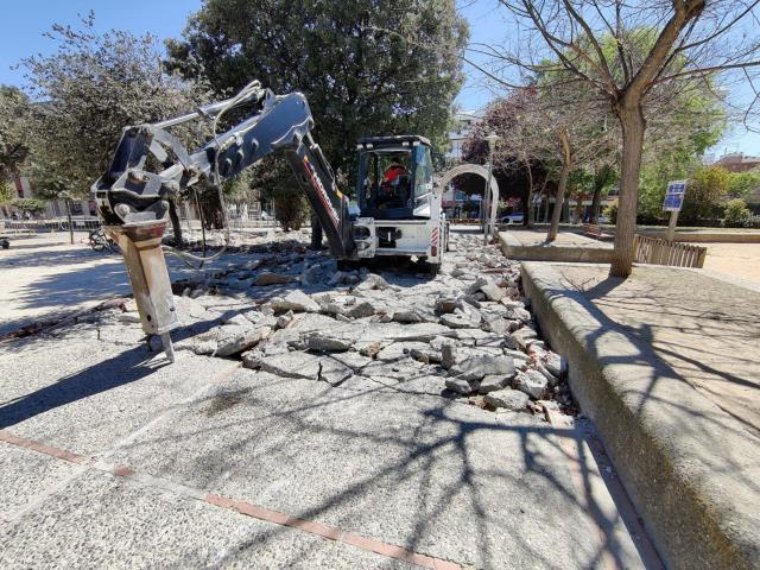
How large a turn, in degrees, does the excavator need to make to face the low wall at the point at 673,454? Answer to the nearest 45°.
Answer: approximately 90° to its left

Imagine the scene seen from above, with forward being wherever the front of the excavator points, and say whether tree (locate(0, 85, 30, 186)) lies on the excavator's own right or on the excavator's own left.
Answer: on the excavator's own right

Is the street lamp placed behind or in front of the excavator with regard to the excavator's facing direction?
behind

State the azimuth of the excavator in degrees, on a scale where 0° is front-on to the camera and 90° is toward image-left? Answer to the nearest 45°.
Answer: approximately 45°
